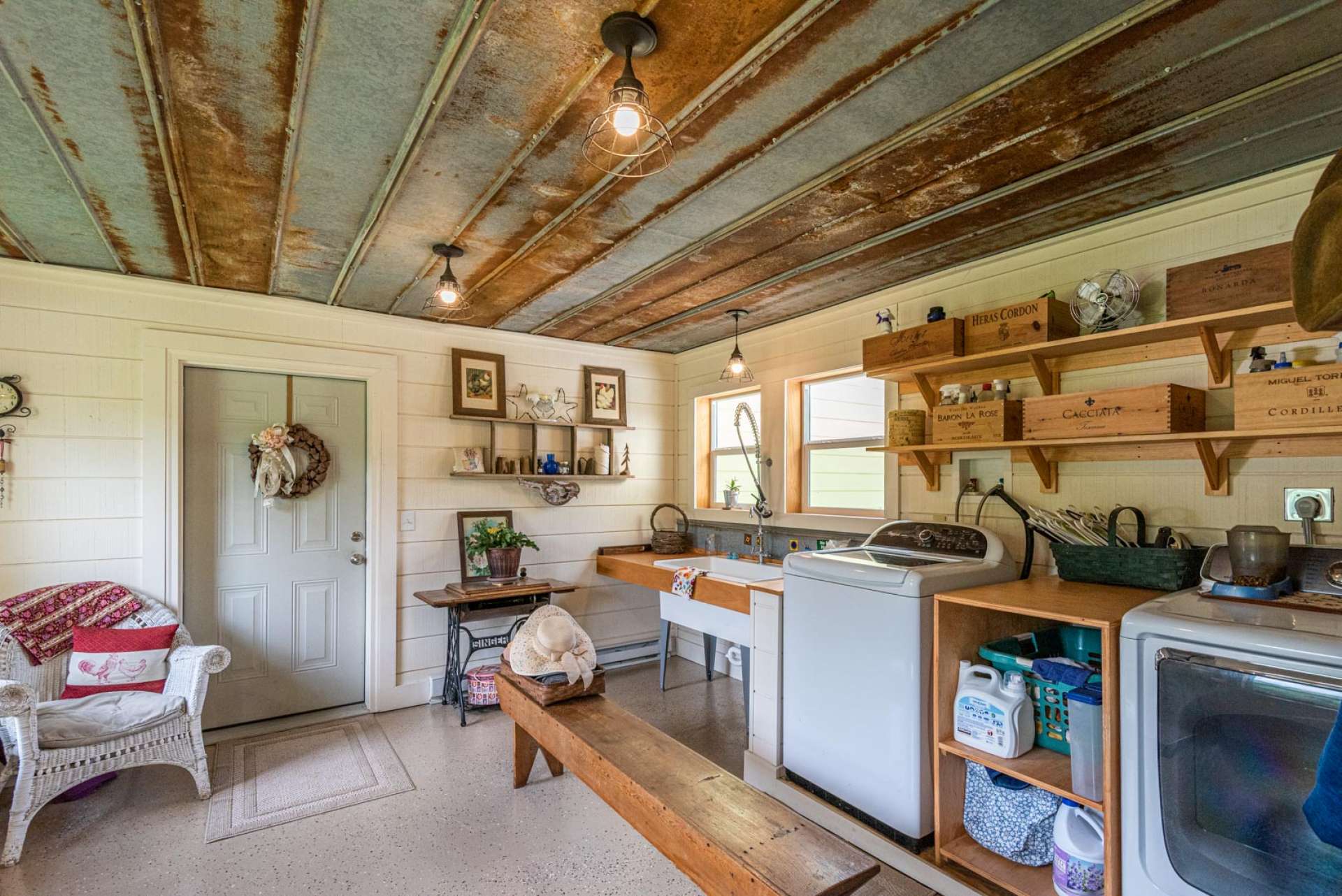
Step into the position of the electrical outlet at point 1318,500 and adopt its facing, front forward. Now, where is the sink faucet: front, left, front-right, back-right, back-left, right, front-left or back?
right

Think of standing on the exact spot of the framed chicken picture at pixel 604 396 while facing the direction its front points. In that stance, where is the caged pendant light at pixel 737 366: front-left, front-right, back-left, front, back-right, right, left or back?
front

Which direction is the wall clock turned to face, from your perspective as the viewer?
facing the viewer

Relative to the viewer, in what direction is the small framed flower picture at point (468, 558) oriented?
toward the camera

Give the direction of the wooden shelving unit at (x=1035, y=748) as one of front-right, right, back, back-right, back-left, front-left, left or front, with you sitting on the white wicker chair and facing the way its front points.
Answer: front

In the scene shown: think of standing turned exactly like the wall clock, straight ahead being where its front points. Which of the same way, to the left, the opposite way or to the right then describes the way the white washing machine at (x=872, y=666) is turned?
to the right

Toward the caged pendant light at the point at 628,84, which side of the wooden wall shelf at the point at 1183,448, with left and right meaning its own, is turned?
front

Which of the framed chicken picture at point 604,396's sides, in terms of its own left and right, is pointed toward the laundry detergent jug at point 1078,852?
front

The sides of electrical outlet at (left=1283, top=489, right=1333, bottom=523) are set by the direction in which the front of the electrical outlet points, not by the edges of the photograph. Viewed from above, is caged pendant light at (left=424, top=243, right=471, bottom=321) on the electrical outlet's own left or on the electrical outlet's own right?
on the electrical outlet's own right

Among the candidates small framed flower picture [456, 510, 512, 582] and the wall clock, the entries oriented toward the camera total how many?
2

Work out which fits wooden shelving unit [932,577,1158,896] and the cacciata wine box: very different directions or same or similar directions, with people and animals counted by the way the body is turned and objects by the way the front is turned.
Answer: same or similar directions

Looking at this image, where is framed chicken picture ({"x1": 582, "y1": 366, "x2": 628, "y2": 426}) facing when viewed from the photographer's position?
facing the viewer and to the right of the viewer

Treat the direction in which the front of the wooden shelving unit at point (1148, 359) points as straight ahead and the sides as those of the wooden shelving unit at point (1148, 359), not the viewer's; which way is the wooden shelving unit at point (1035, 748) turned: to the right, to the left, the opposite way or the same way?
the same way

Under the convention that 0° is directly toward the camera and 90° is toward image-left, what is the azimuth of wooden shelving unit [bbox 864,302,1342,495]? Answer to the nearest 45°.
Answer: approximately 45°

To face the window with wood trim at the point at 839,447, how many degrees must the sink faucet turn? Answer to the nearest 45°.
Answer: approximately 90° to its left

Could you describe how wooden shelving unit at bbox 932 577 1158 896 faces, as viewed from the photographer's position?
facing the viewer and to the left of the viewer
